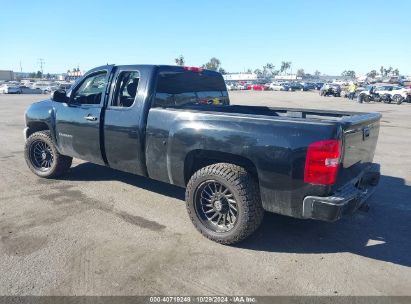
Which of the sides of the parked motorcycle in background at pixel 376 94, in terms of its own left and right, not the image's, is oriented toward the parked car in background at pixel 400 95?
back

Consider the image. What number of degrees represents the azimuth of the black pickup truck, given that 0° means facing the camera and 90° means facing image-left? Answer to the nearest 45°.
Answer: approximately 135°

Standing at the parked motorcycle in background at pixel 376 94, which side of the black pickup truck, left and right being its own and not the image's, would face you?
right

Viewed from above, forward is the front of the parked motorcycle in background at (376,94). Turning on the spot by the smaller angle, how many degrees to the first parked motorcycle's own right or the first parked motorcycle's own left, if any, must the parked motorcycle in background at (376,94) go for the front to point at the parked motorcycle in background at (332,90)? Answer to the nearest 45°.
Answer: approximately 45° to the first parked motorcycle's own right

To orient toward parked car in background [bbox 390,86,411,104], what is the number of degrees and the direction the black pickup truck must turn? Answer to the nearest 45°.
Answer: approximately 90° to its right

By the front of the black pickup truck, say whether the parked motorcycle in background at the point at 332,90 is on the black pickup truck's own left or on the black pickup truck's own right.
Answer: on the black pickup truck's own right

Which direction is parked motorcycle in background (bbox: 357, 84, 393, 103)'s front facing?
to the viewer's left

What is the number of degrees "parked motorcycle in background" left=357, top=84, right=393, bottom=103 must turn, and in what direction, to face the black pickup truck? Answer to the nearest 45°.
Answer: approximately 90° to its left
